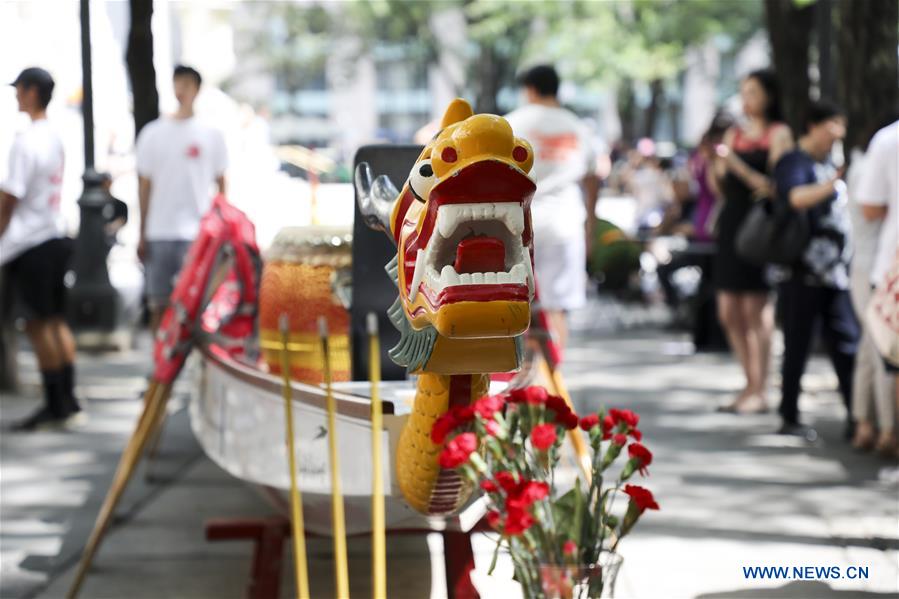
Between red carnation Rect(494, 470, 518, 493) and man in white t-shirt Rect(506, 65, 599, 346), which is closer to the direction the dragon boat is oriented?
the red carnation

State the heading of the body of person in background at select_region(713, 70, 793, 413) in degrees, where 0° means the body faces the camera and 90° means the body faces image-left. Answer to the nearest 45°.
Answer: approximately 45°

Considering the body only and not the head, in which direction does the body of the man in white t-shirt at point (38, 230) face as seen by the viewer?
to the viewer's left

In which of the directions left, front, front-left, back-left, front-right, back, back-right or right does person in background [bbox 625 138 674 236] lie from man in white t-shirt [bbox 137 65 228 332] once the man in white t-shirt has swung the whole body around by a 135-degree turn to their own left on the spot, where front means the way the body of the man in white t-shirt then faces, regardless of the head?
front
